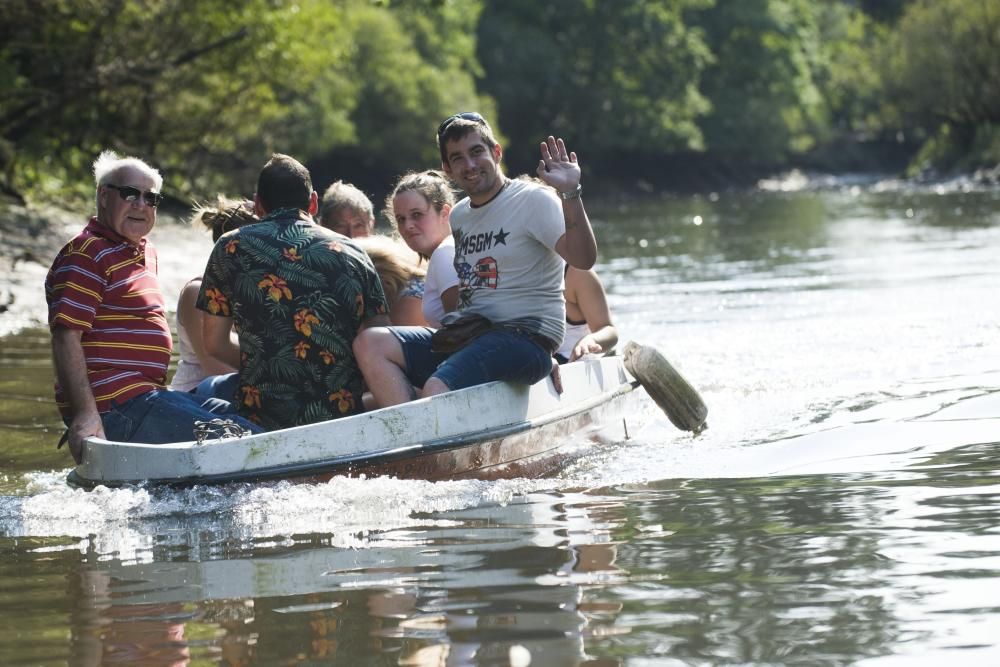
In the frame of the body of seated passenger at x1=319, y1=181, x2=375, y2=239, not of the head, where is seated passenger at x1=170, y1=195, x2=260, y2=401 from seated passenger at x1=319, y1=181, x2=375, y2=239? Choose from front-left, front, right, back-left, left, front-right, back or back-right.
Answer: right

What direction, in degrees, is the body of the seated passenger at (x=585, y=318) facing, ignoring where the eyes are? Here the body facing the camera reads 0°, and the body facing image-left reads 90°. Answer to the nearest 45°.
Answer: approximately 45°

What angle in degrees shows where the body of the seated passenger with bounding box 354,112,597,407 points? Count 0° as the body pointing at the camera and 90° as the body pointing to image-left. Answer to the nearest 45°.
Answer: approximately 45°

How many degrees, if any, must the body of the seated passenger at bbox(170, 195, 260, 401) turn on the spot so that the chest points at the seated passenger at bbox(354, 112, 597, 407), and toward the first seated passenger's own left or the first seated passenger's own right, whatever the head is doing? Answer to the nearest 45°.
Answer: approximately 45° to the first seated passenger's own right

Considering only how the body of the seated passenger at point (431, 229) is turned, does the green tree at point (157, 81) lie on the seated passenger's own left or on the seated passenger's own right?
on the seated passenger's own right

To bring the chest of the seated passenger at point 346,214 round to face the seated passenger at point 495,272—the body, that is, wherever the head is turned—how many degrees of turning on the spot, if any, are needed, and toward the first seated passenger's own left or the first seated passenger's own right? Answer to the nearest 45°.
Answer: approximately 45° to the first seated passenger's own left

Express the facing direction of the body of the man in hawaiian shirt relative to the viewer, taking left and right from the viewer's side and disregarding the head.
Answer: facing away from the viewer

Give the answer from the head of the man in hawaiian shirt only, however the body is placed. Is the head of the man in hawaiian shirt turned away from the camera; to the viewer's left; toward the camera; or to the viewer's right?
away from the camera

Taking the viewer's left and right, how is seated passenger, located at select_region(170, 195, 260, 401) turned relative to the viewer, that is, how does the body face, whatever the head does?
facing to the right of the viewer
